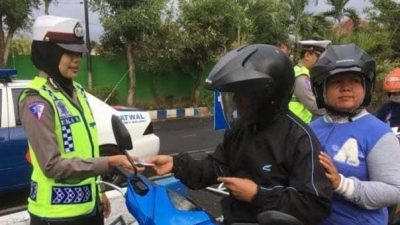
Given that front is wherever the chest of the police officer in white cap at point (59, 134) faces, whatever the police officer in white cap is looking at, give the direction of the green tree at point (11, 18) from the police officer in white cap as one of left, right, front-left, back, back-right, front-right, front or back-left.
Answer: back-left

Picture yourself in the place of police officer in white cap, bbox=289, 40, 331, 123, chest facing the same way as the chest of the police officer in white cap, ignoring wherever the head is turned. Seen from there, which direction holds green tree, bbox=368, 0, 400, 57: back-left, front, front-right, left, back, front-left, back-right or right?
left

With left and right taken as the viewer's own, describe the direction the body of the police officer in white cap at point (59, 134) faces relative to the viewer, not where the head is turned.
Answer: facing the viewer and to the right of the viewer

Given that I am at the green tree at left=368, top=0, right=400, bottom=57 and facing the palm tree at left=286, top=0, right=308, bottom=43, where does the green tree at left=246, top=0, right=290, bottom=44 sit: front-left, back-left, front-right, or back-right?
front-left

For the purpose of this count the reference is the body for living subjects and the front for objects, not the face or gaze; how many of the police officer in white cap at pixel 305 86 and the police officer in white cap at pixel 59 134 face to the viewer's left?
0

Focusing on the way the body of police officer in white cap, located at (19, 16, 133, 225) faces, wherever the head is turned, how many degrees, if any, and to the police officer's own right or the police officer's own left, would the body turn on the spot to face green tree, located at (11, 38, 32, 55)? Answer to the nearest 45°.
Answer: approximately 135° to the police officer's own left

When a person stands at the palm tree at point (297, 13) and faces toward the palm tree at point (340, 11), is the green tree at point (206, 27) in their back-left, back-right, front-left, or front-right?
back-right

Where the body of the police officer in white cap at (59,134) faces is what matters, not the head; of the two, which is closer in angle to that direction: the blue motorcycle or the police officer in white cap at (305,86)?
the blue motorcycle
